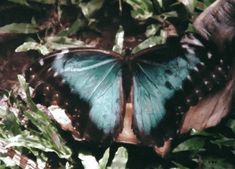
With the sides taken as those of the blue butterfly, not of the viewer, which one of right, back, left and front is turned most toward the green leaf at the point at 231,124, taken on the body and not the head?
right

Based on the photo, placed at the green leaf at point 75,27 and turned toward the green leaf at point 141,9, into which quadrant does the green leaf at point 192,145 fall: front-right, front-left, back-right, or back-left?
front-right

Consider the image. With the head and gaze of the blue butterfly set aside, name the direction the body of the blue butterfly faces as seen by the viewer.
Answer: away from the camera

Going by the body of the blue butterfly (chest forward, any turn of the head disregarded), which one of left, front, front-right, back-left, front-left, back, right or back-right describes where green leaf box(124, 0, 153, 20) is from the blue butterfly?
front

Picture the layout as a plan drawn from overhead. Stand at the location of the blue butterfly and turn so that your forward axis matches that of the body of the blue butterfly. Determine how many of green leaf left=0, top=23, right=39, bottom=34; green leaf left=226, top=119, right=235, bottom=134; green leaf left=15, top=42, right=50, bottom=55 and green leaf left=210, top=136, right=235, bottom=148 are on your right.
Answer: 2

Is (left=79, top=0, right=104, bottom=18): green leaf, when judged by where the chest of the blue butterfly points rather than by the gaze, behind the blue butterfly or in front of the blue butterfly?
in front

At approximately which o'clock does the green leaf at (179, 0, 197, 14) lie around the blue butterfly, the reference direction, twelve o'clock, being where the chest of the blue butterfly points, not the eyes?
The green leaf is roughly at 1 o'clock from the blue butterfly.

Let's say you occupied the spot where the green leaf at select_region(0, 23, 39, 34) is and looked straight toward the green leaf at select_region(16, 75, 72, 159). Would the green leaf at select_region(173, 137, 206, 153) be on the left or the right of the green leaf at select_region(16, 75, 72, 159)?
left

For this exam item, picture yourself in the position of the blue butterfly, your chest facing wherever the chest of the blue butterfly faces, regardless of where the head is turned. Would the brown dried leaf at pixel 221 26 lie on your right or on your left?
on your right

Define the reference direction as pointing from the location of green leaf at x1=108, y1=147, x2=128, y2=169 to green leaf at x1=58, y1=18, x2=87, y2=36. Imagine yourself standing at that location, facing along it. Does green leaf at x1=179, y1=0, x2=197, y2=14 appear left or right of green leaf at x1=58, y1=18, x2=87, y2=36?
right

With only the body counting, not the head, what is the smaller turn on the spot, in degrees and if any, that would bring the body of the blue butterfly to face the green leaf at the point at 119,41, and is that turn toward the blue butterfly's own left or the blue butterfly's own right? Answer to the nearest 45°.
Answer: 0° — it already faces it

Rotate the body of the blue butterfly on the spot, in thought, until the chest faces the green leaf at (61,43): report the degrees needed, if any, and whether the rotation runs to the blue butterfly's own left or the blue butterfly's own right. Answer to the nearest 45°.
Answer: approximately 45° to the blue butterfly's own left

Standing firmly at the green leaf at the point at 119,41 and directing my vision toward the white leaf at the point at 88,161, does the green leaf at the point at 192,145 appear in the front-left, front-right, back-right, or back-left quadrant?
front-left
